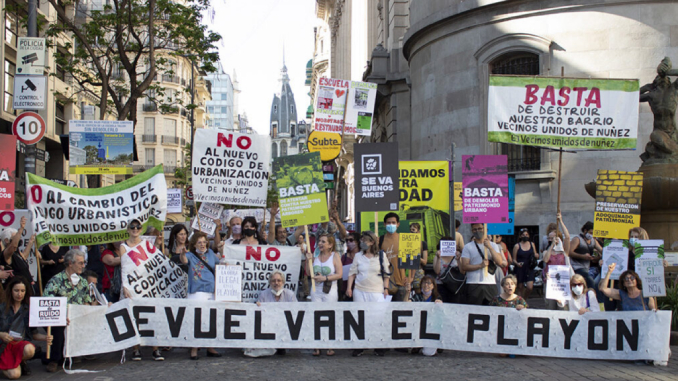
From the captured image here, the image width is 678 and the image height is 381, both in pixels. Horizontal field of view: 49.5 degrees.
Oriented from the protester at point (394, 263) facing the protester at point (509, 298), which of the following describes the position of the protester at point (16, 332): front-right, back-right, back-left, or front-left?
back-right

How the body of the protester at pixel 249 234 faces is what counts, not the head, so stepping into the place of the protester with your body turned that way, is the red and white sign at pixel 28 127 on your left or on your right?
on your right

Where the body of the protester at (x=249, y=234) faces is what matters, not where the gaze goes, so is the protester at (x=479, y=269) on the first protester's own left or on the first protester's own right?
on the first protester's own left

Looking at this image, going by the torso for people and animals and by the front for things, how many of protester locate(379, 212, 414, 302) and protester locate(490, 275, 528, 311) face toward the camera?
2

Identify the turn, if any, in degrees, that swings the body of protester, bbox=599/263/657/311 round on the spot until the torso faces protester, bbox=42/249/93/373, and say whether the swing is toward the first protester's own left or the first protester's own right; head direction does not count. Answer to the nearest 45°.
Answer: approximately 45° to the first protester's own right

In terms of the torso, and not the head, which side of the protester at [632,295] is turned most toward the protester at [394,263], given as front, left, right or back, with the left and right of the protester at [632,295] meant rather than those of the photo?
right

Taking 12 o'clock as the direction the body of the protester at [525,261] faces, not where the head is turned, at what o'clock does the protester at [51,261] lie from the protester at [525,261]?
the protester at [51,261] is roughly at 2 o'clock from the protester at [525,261].

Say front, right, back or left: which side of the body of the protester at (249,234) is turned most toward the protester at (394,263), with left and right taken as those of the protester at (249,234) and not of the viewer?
left
